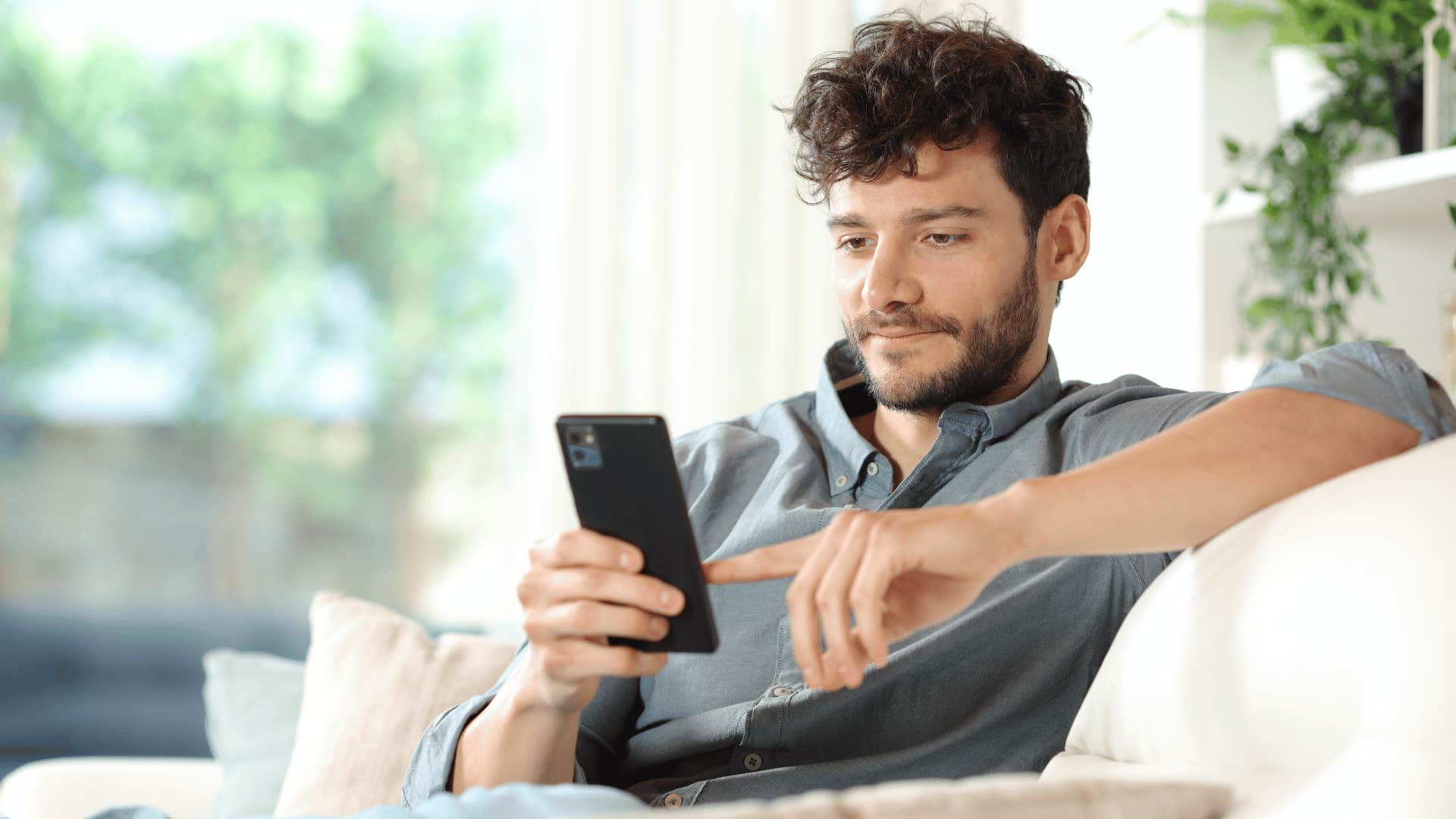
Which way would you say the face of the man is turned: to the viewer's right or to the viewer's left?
to the viewer's left

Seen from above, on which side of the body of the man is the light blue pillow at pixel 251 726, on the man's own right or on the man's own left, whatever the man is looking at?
on the man's own right

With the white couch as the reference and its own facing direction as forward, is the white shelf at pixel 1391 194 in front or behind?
behind

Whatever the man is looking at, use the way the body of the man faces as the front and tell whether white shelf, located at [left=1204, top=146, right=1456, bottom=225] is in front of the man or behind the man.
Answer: behind

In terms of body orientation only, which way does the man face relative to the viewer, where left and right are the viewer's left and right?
facing the viewer and to the left of the viewer
